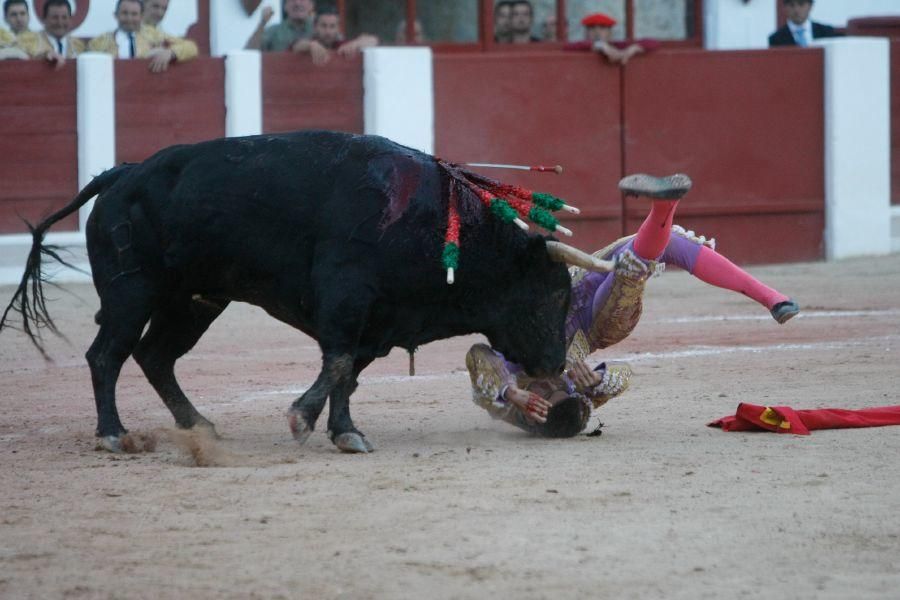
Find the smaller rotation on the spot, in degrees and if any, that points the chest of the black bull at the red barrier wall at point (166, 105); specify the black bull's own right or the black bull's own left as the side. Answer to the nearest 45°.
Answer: approximately 90° to the black bull's own left

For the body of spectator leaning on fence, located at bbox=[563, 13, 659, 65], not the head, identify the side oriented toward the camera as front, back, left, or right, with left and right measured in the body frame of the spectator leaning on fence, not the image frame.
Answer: front

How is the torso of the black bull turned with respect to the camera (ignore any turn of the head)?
to the viewer's right

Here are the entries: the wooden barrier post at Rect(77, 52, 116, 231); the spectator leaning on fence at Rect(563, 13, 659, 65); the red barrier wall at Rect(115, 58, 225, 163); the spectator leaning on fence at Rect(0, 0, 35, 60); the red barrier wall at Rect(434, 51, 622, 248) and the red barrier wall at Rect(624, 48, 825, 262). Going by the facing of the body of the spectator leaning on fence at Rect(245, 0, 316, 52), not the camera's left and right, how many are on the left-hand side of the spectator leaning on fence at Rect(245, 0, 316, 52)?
3

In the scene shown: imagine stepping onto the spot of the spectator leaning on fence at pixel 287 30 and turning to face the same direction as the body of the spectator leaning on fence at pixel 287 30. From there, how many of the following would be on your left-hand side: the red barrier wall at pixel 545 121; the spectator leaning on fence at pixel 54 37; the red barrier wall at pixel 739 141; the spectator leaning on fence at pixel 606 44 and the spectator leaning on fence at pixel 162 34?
3

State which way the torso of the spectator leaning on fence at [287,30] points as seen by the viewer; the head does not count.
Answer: toward the camera

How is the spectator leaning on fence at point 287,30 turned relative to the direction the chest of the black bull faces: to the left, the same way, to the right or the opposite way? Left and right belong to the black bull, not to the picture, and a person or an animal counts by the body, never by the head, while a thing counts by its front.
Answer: to the right

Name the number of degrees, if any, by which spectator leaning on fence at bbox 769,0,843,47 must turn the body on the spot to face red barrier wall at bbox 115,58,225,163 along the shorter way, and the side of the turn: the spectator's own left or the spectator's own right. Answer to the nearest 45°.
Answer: approximately 45° to the spectator's own right

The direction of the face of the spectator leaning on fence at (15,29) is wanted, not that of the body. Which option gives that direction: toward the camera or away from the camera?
toward the camera

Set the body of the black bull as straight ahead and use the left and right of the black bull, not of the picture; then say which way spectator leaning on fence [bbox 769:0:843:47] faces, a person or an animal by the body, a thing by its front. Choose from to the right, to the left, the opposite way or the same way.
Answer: to the right

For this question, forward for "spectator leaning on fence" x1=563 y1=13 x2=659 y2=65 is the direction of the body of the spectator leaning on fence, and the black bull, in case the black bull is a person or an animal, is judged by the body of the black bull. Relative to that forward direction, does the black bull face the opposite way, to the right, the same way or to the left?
to the left

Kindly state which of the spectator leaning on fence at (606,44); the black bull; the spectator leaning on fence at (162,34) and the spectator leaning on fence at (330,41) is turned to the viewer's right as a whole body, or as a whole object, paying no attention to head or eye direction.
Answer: the black bull

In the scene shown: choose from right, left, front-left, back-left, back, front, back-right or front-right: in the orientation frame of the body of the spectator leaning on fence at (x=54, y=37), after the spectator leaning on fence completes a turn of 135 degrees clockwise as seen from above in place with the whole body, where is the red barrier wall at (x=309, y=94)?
back-right
